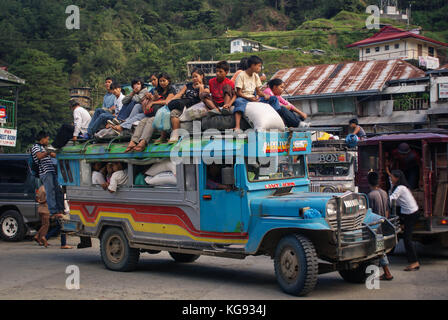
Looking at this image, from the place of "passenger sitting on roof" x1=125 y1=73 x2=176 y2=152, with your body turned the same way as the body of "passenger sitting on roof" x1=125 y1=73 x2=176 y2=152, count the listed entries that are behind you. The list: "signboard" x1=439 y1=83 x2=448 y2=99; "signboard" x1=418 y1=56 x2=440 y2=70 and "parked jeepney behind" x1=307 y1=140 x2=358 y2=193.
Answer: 3

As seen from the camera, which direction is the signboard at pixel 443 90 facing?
toward the camera

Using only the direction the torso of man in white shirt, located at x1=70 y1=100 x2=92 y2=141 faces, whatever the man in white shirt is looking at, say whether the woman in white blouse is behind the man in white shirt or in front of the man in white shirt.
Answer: behind

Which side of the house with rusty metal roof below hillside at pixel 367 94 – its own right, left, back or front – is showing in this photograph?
front

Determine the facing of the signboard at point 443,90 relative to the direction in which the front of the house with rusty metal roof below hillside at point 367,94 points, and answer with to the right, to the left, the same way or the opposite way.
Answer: the same way

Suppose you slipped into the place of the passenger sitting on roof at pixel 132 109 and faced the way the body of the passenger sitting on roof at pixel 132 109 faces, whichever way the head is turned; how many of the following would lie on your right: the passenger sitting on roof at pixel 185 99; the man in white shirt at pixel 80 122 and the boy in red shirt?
1

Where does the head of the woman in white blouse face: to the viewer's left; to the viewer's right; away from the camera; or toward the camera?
to the viewer's left

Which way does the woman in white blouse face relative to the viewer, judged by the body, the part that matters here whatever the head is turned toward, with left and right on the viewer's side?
facing to the left of the viewer

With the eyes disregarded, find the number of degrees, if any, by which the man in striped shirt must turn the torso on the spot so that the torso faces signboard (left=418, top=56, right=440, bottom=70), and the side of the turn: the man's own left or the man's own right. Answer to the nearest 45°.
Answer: approximately 45° to the man's own left

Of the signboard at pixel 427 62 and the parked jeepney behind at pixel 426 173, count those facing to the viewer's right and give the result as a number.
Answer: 0

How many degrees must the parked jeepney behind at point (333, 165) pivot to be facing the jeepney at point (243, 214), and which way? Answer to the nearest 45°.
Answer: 0° — it already faces it

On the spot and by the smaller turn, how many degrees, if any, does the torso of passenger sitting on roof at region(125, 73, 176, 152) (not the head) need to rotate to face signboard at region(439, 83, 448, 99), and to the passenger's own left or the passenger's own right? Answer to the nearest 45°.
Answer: approximately 180°

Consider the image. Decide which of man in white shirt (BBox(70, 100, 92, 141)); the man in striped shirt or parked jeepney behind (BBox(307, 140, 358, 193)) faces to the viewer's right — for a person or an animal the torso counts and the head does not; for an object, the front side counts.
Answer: the man in striped shirt

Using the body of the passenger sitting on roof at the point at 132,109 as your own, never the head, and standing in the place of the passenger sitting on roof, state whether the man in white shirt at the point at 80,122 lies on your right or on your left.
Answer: on your right

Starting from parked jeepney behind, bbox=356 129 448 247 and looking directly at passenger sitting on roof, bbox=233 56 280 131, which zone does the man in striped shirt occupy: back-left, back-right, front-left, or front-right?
front-right

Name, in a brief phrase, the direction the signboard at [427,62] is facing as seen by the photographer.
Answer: facing the viewer

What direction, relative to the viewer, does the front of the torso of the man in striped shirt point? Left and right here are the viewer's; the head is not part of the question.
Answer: facing to the right of the viewer

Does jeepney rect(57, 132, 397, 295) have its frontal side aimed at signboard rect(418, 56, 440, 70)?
no
